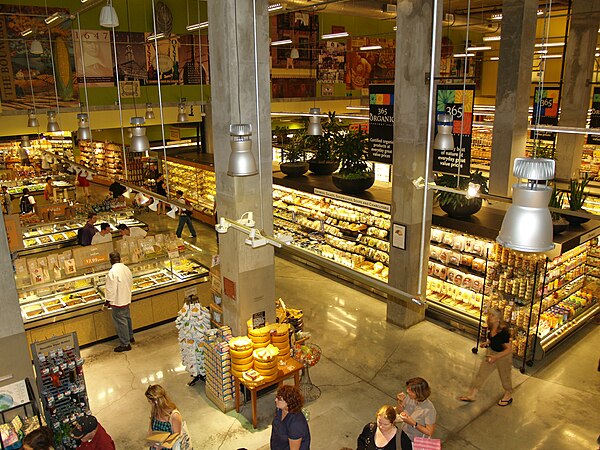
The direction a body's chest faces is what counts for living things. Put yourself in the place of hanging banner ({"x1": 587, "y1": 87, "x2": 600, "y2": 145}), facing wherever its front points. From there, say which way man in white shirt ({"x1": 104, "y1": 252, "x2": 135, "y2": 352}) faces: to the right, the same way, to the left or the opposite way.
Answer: to the right

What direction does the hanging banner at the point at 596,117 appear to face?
toward the camera

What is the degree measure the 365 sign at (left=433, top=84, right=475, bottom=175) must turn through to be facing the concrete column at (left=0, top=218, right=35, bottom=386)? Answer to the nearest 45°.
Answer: approximately 45° to its right

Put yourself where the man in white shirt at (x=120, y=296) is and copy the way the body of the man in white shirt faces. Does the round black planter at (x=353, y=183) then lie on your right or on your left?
on your right

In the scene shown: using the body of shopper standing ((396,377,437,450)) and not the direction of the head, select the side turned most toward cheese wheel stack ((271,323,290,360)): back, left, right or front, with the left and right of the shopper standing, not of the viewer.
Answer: right

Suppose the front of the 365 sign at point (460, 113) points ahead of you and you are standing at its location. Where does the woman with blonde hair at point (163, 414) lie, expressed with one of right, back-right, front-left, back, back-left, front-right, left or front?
front-right

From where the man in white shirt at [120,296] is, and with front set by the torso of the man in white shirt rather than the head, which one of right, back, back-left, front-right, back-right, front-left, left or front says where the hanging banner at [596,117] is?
back-right

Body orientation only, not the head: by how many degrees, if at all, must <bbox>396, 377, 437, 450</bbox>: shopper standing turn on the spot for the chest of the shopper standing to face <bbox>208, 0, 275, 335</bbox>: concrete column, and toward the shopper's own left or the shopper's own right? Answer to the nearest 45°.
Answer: approximately 90° to the shopper's own right

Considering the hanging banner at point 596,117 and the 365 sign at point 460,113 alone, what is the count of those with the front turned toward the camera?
2

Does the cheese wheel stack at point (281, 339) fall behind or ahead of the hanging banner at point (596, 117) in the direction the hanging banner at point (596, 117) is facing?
ahead

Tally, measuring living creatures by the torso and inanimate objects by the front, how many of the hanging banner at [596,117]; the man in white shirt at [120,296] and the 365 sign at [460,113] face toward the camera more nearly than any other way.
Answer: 2

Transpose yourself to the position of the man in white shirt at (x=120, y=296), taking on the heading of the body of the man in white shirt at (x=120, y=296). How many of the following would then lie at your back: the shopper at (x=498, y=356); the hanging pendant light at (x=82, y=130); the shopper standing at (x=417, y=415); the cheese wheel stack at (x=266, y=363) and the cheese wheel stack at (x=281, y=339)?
4

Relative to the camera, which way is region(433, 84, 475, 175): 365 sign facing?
toward the camera

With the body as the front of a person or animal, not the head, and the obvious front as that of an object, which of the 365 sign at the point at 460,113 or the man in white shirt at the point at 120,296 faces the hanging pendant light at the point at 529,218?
the 365 sign

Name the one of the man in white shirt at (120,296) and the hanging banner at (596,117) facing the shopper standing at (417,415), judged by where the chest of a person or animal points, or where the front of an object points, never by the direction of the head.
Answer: the hanging banner

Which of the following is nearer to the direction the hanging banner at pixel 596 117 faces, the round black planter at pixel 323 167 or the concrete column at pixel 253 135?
the concrete column

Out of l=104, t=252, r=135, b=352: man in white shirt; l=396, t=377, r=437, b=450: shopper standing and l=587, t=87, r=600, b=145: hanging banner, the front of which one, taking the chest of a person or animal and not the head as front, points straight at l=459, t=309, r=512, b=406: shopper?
the hanging banner

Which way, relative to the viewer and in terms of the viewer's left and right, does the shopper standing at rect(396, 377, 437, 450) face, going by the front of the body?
facing the viewer and to the left of the viewer
